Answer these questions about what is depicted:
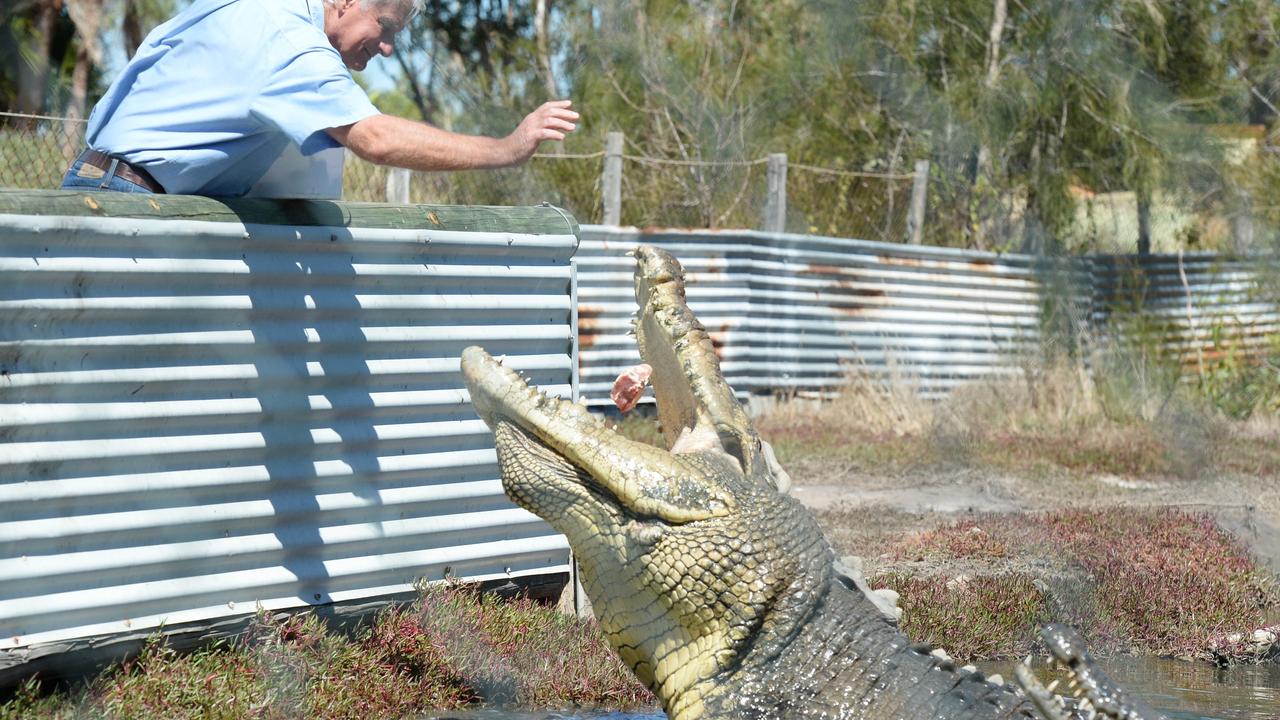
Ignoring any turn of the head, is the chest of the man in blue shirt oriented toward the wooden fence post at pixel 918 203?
no

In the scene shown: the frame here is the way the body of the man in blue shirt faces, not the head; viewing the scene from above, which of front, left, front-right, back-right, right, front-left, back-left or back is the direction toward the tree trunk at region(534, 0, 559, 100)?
left

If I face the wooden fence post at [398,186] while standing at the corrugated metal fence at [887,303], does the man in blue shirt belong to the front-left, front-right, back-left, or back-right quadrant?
front-left

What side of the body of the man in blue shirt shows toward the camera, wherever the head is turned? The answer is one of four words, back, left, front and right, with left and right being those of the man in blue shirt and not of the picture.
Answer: right

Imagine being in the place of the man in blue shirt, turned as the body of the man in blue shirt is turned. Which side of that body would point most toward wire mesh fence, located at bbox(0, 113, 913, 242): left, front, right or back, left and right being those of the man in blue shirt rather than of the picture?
left

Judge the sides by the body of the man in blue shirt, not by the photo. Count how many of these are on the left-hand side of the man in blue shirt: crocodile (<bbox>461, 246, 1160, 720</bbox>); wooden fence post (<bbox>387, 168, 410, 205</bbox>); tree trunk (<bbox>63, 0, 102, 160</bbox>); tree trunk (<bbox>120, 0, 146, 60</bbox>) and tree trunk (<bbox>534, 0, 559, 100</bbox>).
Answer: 4

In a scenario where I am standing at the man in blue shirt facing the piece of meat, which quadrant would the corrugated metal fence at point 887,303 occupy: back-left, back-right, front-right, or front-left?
front-left

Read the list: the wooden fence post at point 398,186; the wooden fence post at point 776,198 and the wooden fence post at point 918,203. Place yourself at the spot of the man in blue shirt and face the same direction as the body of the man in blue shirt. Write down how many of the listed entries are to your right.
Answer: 0

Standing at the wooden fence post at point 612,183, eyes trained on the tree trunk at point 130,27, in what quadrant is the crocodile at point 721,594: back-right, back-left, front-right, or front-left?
back-left

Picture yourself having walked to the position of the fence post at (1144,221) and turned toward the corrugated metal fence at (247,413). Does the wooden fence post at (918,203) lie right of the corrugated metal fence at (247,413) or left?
right

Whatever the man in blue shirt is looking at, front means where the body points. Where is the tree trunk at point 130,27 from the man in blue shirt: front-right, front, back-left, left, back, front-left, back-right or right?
left

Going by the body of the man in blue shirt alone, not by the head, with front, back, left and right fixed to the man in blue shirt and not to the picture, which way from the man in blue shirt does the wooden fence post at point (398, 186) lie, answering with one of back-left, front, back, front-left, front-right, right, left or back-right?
left

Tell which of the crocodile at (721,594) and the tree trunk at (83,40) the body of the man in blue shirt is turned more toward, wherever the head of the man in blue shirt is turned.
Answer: the crocodile

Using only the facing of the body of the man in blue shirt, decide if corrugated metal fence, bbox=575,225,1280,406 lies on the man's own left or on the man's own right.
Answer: on the man's own left
